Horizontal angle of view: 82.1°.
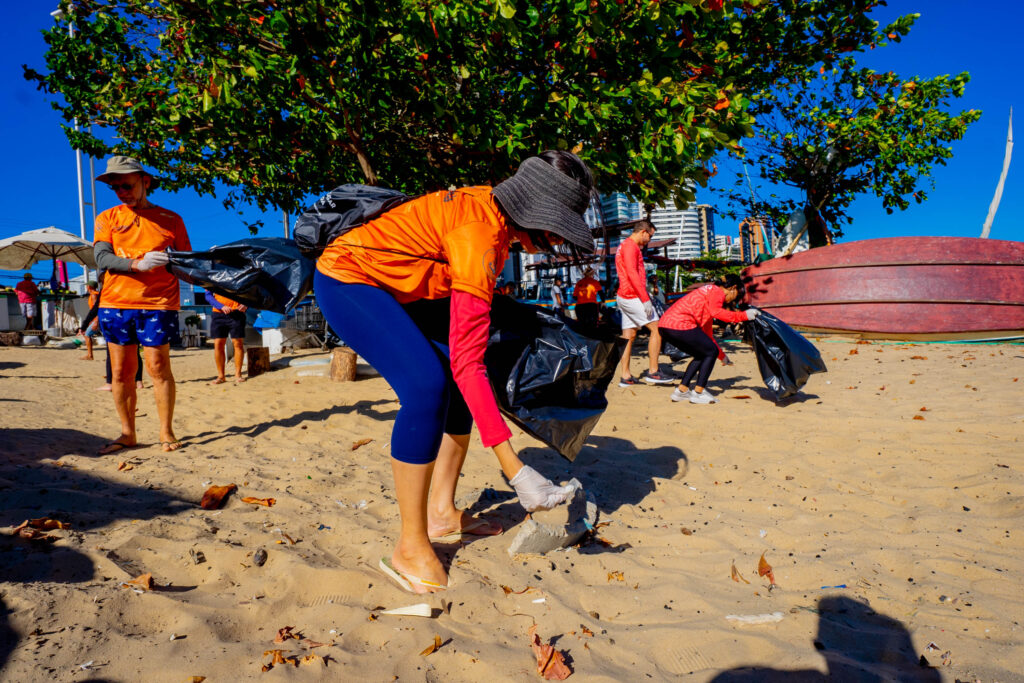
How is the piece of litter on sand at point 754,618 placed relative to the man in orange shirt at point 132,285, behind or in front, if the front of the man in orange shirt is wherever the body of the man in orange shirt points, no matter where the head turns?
in front

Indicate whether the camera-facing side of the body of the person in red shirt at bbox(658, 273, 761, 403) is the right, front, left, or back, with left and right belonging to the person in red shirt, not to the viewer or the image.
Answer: right

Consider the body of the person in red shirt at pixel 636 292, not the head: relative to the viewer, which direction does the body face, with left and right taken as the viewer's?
facing to the right of the viewer

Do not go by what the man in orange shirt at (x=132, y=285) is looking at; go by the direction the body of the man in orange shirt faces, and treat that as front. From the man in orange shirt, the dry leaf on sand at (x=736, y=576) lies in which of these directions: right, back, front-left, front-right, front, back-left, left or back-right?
front-left

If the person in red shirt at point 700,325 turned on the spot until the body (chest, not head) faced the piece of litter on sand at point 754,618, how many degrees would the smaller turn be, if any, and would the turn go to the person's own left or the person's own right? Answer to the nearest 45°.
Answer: approximately 90° to the person's own right

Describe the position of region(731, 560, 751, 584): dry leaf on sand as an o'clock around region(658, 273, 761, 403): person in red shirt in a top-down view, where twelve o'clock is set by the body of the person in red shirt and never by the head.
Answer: The dry leaf on sand is roughly at 3 o'clock from the person in red shirt.

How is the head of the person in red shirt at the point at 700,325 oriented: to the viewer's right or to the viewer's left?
to the viewer's right

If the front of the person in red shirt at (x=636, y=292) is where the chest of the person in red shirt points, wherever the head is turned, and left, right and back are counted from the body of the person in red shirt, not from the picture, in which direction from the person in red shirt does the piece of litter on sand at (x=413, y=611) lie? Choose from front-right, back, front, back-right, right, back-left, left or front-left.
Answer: right

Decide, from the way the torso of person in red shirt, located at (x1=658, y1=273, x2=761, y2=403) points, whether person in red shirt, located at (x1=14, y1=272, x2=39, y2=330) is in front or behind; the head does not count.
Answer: behind

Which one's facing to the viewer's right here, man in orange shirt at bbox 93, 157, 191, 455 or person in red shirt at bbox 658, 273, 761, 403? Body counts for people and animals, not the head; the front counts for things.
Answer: the person in red shirt

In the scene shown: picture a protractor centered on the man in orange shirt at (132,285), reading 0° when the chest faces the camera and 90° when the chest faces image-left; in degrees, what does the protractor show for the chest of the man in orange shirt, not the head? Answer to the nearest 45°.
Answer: approximately 0°

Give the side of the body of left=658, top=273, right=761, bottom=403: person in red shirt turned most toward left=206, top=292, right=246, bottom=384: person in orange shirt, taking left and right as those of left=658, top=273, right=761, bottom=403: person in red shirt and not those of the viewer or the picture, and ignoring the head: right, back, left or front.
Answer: back

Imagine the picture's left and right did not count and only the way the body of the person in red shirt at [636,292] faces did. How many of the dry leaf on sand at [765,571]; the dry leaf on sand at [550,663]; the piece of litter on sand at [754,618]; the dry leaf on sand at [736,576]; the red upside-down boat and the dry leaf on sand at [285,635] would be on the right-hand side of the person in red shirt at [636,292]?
5

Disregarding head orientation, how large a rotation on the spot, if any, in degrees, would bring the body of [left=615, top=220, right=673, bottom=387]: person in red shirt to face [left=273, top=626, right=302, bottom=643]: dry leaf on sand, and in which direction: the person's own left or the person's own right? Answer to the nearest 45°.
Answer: approximately 90° to the person's own right

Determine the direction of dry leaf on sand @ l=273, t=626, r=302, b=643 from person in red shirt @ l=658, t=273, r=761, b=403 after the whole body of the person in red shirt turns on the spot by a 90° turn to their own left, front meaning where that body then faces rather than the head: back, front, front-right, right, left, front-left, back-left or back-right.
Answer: back

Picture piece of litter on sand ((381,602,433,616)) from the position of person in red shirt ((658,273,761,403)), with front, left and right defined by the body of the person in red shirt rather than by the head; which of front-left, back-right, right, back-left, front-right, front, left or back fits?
right
